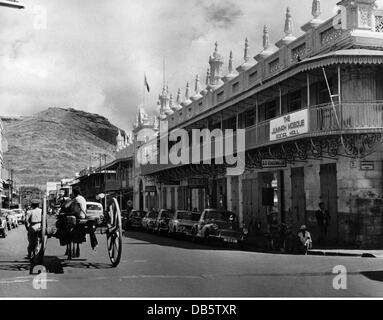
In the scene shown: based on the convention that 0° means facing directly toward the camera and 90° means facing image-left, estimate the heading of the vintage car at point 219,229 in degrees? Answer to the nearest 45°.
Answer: approximately 315°

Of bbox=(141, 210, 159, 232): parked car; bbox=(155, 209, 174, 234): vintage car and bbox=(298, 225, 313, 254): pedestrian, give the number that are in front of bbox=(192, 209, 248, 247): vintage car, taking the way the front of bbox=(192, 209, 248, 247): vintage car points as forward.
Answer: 1

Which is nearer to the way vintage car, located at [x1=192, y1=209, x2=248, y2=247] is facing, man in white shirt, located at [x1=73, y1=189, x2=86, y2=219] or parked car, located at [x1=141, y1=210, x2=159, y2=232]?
the man in white shirt

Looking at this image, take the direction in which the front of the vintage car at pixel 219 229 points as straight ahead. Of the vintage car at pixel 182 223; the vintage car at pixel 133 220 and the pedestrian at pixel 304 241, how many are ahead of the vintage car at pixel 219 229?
1

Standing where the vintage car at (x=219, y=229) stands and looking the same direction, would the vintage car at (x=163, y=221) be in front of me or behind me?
behind

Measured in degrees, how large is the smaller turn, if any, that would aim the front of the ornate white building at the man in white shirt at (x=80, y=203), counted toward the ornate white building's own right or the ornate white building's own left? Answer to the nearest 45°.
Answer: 0° — it already faces them

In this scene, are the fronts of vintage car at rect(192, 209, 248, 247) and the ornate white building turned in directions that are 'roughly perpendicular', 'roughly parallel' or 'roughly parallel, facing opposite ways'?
roughly perpendicular

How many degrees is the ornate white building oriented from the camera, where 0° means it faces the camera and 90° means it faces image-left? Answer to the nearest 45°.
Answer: approximately 45°

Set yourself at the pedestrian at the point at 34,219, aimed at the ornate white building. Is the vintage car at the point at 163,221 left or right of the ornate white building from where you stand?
left

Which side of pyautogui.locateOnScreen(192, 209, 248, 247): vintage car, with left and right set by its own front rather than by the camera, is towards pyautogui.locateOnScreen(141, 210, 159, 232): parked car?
back

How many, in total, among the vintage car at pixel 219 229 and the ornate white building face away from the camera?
0
